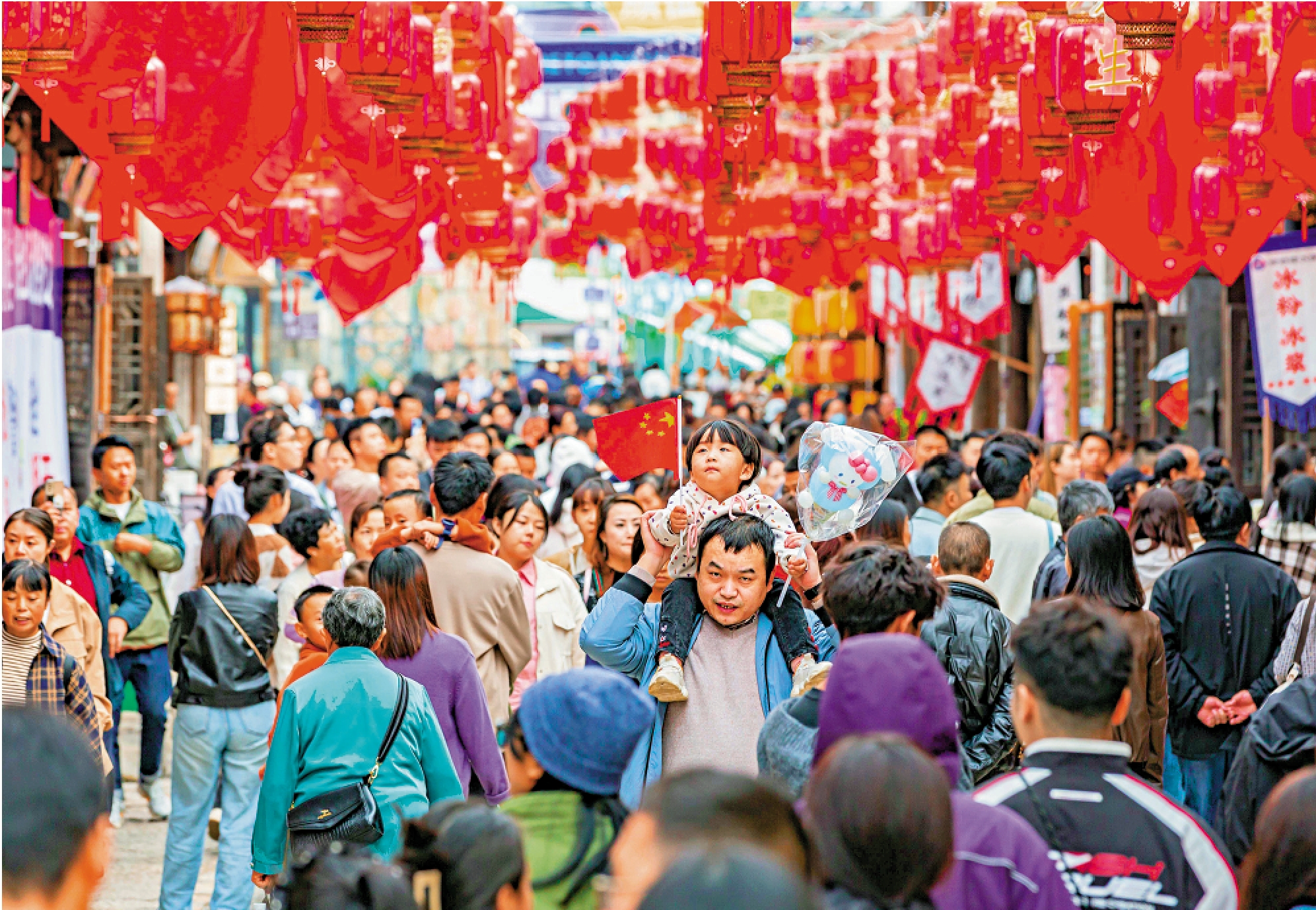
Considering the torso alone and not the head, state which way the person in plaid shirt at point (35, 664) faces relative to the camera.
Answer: toward the camera

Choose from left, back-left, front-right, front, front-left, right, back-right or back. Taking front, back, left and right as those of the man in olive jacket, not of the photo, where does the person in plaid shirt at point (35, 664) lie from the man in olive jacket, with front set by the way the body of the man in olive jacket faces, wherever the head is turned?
front

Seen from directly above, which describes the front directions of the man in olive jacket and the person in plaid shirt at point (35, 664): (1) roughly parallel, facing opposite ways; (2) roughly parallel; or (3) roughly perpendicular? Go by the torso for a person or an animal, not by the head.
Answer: roughly parallel

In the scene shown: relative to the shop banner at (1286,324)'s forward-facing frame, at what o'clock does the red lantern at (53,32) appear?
The red lantern is roughly at 1 o'clock from the shop banner.

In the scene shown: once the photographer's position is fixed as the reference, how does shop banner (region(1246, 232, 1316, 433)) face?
facing the viewer

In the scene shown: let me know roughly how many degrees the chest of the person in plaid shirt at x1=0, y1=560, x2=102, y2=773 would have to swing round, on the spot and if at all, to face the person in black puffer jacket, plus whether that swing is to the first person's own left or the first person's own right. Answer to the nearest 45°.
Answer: approximately 45° to the first person's own left

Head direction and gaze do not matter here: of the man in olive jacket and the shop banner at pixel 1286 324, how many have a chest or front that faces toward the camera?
2

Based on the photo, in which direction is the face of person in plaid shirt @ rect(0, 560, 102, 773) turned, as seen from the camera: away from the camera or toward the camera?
toward the camera

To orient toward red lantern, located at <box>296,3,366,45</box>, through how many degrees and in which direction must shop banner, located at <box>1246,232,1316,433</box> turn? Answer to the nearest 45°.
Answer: approximately 45° to its right

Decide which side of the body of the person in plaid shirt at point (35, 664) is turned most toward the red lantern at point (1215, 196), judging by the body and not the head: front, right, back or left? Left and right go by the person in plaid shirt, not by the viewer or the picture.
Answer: left

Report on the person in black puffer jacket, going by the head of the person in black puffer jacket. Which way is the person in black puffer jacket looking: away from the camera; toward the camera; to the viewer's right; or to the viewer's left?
away from the camera

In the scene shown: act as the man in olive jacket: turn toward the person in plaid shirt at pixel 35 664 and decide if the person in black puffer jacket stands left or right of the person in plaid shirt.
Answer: left

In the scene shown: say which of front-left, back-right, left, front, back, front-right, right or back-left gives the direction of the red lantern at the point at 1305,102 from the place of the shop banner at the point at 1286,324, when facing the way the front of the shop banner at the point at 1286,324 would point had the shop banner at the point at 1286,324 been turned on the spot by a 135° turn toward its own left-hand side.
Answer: back-right

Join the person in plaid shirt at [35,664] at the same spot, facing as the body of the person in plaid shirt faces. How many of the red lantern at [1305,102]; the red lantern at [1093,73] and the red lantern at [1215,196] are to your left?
3
